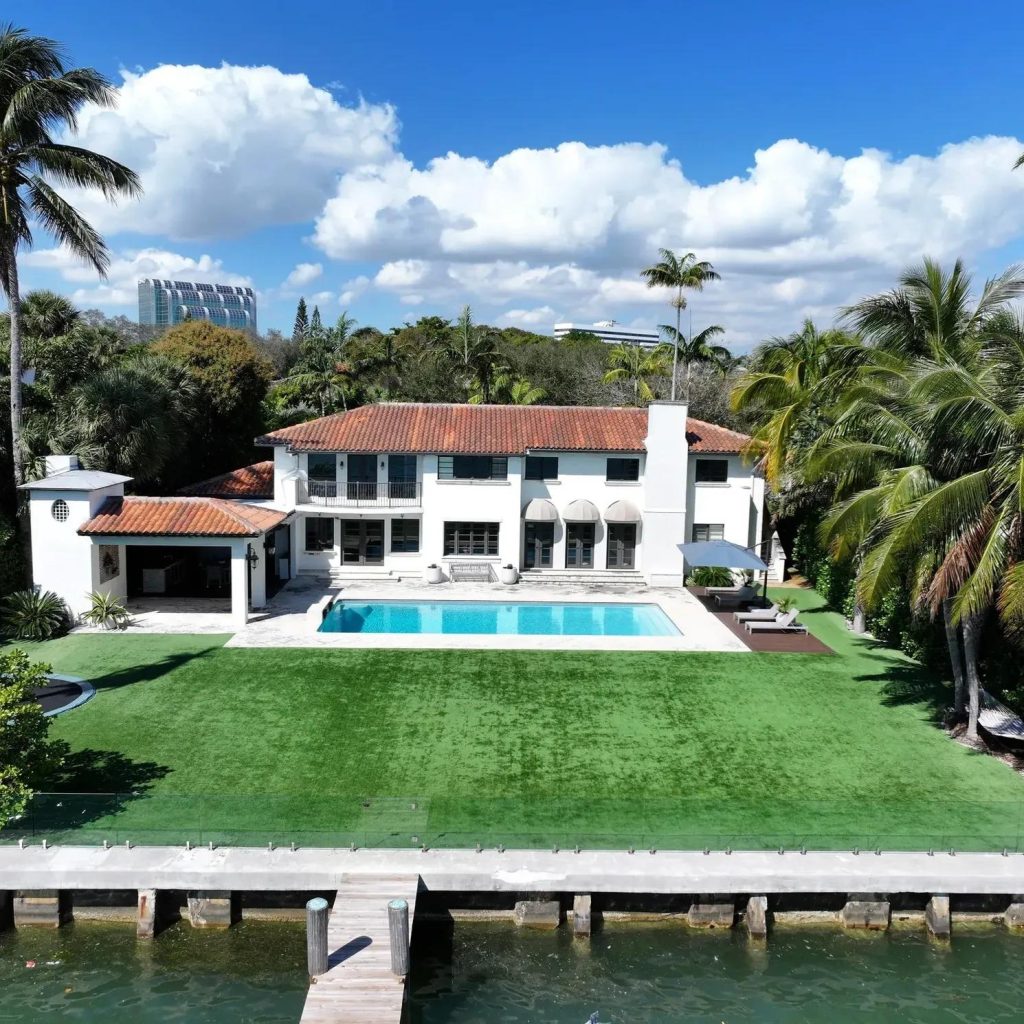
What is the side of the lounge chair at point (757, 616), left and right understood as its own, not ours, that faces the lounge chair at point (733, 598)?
right

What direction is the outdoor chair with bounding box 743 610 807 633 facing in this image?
to the viewer's left

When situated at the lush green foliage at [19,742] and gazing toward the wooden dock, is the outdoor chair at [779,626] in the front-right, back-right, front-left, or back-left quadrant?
front-left

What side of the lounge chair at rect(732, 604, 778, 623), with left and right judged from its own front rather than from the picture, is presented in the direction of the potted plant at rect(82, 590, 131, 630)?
front

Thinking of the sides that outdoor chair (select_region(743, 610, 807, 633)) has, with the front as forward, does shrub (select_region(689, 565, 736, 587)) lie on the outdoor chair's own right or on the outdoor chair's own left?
on the outdoor chair's own right

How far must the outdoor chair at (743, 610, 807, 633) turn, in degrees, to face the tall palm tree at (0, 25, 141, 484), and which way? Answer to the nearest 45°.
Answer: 0° — it already faces it

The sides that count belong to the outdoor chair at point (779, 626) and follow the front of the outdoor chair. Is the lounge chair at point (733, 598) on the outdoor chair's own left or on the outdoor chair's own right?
on the outdoor chair's own right

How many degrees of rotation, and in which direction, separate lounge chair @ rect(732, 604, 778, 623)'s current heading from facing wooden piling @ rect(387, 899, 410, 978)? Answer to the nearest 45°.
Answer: approximately 90° to its left

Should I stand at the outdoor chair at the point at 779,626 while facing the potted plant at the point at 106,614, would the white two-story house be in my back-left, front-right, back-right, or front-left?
front-right

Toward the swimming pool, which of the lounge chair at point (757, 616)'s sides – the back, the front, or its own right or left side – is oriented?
front

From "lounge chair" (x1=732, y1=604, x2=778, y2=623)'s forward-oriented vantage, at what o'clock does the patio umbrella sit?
The patio umbrella is roughly at 2 o'clock from the lounge chair.

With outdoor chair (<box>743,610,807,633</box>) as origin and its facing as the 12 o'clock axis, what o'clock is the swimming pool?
The swimming pool is roughly at 12 o'clock from the outdoor chair.

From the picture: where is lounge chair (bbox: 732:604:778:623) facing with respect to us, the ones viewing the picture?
facing to the left of the viewer

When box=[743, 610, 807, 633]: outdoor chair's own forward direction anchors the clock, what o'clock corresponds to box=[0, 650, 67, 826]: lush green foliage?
The lush green foliage is roughly at 10 o'clock from the outdoor chair.
